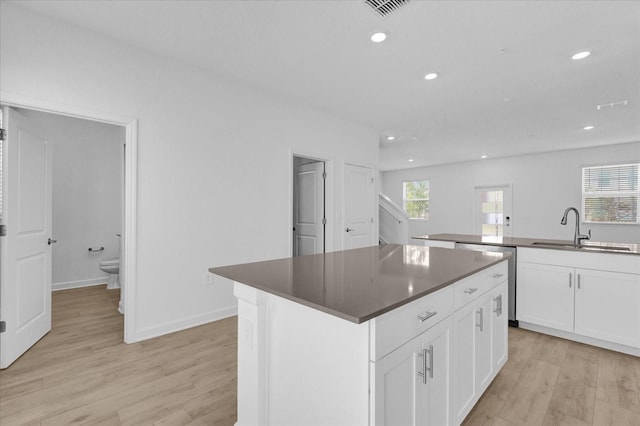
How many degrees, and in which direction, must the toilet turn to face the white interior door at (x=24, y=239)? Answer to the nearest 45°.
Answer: approximately 90° to its left

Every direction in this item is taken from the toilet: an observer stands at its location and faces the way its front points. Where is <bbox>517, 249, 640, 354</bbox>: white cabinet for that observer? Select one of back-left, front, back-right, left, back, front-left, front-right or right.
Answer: back-left

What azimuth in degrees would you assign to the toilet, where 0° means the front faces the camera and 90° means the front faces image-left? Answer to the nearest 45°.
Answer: approximately 90°

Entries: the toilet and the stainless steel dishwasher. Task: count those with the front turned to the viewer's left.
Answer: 1

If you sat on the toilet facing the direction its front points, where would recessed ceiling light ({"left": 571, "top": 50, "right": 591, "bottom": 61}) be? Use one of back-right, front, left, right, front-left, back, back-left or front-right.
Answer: back-left

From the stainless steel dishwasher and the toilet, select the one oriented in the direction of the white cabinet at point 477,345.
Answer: the stainless steel dishwasher

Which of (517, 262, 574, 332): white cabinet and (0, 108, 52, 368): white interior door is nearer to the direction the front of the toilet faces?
the white interior door

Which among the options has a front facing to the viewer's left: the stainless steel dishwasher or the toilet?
the toilet

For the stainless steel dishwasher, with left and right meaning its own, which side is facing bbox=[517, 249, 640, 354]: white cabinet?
left

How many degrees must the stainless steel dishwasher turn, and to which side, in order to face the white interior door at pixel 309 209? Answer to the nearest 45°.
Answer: approximately 90° to its right
